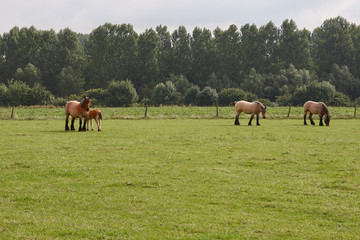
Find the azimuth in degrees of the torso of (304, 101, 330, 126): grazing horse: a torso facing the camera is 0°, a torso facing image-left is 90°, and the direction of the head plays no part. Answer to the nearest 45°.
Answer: approximately 270°
